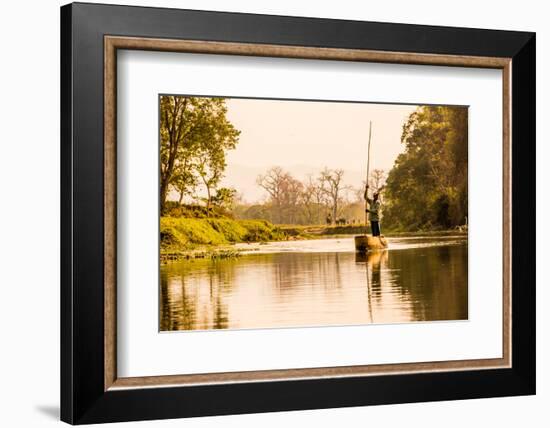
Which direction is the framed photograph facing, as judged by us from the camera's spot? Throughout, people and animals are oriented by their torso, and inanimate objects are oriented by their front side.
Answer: facing the viewer and to the right of the viewer
